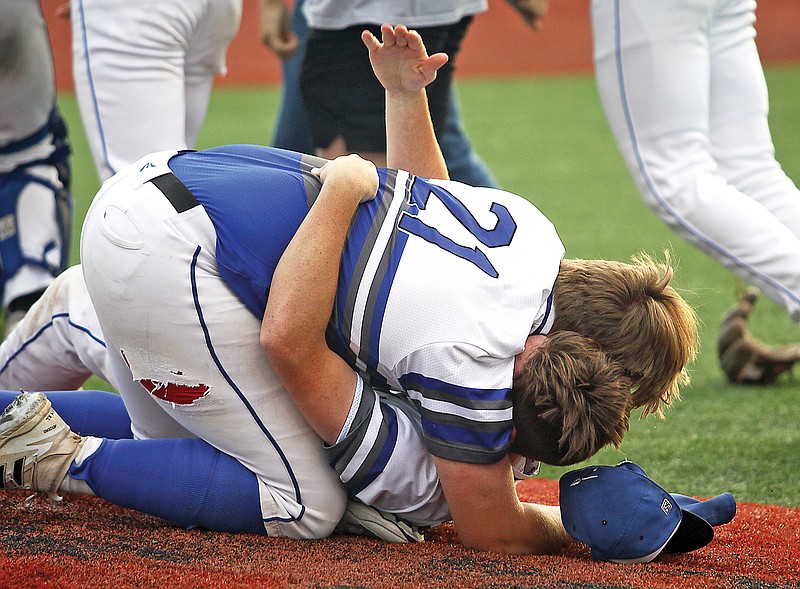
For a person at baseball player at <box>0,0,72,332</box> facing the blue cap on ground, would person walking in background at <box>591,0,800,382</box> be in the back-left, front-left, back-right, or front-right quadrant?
front-left

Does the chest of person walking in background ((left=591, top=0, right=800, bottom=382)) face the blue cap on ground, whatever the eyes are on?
no

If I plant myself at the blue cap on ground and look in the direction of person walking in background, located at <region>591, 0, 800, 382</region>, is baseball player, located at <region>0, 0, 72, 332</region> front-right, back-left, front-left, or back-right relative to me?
front-left
